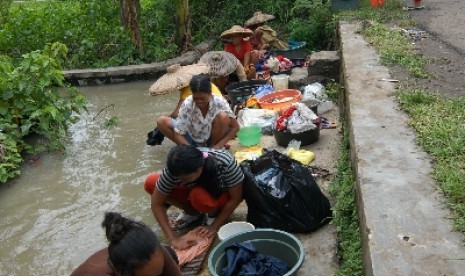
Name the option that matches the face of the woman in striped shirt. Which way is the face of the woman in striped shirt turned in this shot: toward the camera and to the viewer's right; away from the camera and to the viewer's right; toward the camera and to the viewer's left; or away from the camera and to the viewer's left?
toward the camera and to the viewer's left

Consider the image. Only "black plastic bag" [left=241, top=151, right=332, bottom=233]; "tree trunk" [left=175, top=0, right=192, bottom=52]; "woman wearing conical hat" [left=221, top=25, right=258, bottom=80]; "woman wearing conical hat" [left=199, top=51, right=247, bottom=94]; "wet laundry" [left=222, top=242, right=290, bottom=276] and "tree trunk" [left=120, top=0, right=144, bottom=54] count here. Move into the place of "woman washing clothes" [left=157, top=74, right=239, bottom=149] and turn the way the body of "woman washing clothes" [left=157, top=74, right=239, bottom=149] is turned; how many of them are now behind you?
4

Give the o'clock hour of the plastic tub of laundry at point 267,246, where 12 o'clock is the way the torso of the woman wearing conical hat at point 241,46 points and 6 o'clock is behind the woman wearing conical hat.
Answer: The plastic tub of laundry is roughly at 12 o'clock from the woman wearing conical hat.

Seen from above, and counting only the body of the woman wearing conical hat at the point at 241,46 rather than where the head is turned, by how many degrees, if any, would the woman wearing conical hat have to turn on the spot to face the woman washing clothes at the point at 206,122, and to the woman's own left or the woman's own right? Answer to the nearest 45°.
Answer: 0° — they already face them

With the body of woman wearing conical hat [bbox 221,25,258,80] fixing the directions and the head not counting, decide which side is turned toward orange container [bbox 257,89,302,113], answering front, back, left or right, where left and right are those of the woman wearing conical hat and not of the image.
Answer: front

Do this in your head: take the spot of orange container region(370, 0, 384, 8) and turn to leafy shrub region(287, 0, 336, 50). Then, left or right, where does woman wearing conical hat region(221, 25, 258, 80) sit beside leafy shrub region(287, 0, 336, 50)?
left

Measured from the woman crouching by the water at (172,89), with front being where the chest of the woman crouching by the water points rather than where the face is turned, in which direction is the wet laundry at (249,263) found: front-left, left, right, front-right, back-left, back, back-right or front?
front-left

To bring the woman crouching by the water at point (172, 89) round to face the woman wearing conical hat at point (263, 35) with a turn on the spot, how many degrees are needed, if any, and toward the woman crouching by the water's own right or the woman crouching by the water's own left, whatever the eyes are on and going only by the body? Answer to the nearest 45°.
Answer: approximately 180°

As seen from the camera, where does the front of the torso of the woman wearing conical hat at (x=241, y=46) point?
toward the camera

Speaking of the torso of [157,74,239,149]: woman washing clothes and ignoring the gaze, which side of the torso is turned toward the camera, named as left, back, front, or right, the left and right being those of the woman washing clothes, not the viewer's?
front

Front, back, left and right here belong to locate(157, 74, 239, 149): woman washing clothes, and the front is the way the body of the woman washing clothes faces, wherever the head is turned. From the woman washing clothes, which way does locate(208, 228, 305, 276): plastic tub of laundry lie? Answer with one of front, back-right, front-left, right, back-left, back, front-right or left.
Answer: front

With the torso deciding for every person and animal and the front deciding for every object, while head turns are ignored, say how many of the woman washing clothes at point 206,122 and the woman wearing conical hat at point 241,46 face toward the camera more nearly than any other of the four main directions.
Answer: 2

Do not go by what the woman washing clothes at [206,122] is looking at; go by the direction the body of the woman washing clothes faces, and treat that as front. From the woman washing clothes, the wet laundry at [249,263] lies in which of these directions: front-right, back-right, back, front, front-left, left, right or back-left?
front
